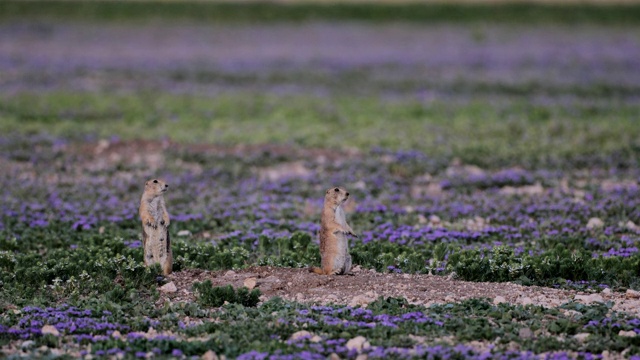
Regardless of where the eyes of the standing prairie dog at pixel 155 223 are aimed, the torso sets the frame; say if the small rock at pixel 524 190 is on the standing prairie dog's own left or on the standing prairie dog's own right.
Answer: on the standing prairie dog's own left

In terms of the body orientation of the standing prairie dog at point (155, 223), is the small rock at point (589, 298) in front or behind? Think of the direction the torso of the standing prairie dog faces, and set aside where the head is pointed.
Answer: in front

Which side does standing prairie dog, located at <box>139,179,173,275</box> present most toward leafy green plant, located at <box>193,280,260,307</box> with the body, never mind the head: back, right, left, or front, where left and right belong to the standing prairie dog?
front

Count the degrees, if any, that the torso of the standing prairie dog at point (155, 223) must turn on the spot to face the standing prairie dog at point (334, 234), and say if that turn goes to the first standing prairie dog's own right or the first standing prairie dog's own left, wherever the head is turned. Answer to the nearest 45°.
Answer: approximately 45° to the first standing prairie dog's own left

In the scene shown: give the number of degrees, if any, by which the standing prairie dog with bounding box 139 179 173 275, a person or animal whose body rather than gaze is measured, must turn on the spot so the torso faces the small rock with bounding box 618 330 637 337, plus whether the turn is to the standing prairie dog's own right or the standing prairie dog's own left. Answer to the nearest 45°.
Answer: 0° — it already faces it

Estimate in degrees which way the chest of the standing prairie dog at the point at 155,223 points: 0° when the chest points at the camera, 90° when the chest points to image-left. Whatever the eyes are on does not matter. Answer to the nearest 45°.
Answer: approximately 315°

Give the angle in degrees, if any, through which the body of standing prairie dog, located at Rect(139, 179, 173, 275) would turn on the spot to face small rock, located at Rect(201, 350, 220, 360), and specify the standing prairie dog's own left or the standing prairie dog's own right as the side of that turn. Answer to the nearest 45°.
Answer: approximately 45° to the standing prairie dog's own right

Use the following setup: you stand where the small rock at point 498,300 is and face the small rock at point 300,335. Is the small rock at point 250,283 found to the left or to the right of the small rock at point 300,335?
right

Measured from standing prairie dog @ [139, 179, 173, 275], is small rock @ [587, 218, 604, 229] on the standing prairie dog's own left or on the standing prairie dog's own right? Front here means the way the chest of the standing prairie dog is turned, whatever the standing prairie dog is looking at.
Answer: on the standing prairie dog's own left

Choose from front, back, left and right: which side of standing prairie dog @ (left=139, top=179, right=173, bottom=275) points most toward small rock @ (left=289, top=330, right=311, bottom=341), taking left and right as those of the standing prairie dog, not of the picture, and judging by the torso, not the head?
front

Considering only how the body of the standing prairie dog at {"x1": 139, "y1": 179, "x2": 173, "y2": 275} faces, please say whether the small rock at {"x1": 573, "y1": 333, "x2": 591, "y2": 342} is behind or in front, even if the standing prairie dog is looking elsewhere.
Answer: in front
